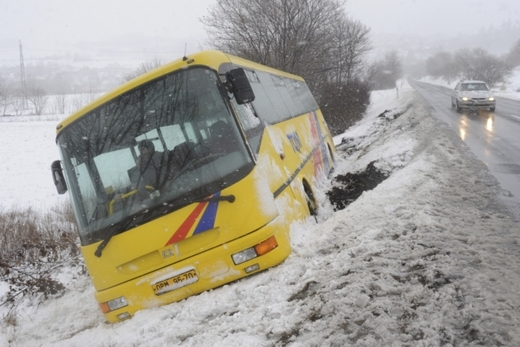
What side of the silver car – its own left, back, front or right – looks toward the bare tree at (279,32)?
right

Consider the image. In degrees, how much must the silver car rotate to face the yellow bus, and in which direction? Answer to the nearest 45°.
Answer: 0° — it already faces it

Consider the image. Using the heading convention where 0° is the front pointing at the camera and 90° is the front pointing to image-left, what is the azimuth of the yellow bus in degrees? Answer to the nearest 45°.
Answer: approximately 45°

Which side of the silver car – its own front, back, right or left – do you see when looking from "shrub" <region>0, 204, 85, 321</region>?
front

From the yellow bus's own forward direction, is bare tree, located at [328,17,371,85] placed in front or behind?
behind

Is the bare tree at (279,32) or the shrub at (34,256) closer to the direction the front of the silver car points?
the shrub

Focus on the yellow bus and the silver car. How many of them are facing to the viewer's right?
0

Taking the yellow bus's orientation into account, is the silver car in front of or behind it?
behind

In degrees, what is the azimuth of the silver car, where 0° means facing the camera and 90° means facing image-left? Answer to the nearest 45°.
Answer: approximately 0°
